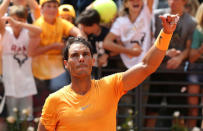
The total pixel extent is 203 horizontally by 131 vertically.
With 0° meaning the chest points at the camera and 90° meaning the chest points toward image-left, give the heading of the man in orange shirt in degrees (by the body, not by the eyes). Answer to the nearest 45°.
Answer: approximately 0°

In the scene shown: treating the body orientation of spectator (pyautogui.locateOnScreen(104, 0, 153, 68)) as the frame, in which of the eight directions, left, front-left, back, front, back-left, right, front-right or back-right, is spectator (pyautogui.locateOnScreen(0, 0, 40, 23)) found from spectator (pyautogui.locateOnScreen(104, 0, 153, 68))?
right

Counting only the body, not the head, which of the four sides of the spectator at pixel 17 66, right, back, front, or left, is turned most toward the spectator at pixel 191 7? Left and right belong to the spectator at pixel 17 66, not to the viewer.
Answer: left

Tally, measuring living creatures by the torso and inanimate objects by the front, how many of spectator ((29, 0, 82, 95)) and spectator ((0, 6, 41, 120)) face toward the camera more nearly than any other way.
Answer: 2

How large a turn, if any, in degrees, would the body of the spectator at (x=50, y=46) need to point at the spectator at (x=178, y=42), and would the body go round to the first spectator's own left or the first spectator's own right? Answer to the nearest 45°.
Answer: approximately 90° to the first spectator's own left

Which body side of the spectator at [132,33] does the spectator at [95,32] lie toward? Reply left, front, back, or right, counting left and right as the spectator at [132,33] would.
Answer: right

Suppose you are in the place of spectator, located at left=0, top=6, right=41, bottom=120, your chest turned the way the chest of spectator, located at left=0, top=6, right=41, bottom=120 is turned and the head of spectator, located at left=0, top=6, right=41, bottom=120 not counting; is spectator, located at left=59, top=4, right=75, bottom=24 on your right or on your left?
on your left

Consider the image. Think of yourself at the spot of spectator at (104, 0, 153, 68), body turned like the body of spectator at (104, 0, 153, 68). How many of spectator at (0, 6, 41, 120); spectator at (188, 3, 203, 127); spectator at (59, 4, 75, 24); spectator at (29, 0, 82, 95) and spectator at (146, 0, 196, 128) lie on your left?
2

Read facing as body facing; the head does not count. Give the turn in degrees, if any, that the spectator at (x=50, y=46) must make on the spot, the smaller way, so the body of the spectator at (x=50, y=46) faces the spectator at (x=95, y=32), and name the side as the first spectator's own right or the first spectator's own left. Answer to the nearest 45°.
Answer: approximately 90° to the first spectator's own left

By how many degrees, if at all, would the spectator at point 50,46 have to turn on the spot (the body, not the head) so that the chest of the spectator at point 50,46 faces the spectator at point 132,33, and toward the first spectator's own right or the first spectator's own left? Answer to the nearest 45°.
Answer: approximately 90° to the first spectator's own left

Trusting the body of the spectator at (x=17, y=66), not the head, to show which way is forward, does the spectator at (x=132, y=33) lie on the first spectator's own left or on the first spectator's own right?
on the first spectator's own left

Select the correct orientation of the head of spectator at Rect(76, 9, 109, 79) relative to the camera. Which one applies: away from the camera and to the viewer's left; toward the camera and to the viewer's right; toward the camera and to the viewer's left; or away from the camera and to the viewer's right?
toward the camera and to the viewer's left

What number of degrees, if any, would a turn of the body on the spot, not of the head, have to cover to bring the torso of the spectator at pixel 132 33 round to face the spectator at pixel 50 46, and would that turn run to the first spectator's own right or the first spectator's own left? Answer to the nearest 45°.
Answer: approximately 90° to the first spectator's own right

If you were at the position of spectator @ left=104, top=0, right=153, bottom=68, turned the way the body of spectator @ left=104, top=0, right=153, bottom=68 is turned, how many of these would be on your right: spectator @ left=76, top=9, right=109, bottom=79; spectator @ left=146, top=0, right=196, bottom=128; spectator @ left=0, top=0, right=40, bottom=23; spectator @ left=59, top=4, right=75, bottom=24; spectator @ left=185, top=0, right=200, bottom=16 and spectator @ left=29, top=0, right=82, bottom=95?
4
